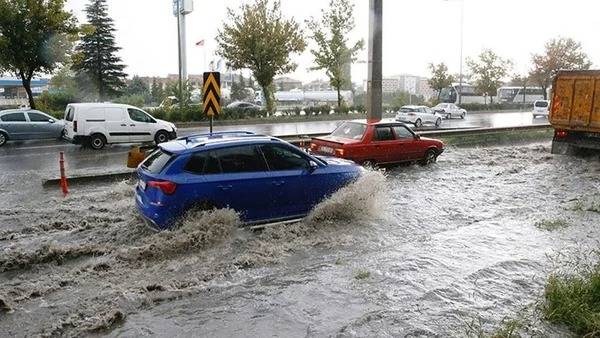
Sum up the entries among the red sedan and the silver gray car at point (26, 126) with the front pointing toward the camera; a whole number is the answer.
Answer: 0

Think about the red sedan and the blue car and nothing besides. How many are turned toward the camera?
0

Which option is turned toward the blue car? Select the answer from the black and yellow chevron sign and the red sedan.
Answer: the black and yellow chevron sign

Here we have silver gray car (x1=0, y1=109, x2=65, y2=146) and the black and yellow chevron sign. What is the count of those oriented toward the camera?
1

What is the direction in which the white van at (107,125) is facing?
to the viewer's right

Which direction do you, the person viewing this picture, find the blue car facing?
facing away from the viewer and to the right of the viewer

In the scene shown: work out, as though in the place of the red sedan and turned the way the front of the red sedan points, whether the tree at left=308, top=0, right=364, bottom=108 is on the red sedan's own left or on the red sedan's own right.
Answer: on the red sedan's own left

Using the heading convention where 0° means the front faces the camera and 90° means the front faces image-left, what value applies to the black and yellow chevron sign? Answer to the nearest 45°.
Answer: approximately 0°

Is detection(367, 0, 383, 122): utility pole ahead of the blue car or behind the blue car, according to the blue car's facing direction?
ahead

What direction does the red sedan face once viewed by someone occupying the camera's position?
facing away from the viewer and to the right of the viewer

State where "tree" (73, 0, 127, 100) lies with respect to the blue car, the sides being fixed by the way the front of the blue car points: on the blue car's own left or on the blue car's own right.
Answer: on the blue car's own left
